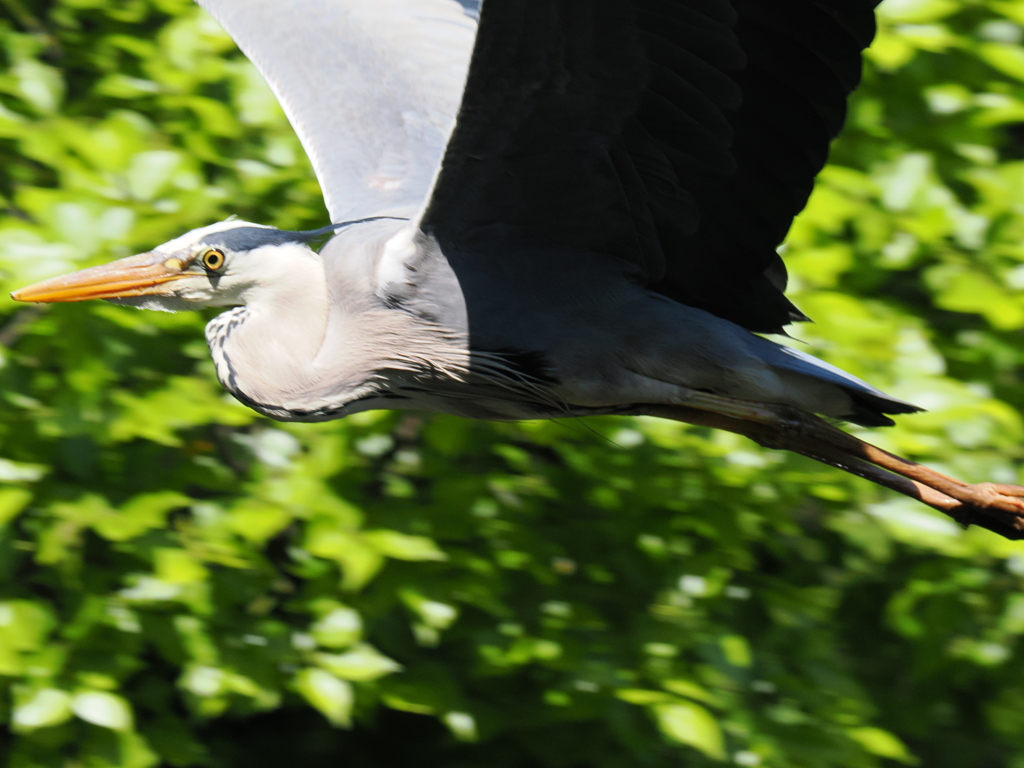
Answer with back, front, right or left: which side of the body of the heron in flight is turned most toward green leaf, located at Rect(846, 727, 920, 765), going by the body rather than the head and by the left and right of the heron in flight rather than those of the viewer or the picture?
right

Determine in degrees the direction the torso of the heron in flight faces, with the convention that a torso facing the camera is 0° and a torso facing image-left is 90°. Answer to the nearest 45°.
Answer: approximately 90°
